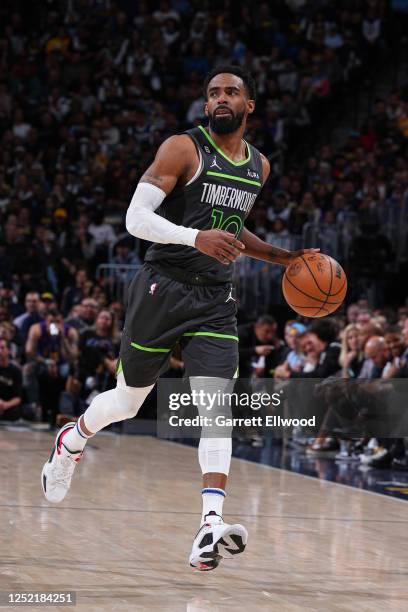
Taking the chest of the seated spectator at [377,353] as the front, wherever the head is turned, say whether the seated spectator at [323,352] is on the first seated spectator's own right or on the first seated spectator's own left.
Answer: on the first seated spectator's own right

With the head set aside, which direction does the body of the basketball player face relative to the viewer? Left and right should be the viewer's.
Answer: facing the viewer and to the right of the viewer

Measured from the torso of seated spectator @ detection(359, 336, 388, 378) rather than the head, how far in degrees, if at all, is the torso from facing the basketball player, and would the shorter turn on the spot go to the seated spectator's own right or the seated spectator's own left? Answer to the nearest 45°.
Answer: approximately 45° to the seated spectator's own left

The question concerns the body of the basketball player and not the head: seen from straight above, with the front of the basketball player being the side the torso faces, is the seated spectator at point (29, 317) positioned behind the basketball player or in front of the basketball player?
behind

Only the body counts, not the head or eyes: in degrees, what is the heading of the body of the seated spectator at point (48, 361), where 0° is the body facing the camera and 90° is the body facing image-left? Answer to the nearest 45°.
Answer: approximately 0°

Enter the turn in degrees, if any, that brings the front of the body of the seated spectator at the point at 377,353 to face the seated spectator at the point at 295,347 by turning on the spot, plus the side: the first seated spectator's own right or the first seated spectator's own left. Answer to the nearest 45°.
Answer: approximately 90° to the first seated spectator's own right

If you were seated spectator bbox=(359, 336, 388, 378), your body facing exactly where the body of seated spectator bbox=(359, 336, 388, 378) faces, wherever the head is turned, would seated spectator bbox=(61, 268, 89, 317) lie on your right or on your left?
on your right

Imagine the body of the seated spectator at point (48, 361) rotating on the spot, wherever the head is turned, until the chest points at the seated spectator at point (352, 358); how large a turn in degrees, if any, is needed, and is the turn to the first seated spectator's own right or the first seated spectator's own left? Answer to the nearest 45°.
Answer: approximately 45° to the first seated spectator's own left

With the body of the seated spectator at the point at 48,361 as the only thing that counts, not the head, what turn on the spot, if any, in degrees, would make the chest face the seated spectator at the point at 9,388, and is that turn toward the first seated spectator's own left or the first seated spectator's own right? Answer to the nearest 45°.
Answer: approximately 45° to the first seated spectator's own right

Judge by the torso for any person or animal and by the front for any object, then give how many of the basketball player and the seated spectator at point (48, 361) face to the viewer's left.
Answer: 0
